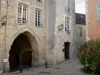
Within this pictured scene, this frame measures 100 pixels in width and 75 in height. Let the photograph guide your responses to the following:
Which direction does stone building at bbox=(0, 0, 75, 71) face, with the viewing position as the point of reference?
facing the viewer and to the right of the viewer

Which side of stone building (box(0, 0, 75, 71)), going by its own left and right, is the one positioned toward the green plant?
front
